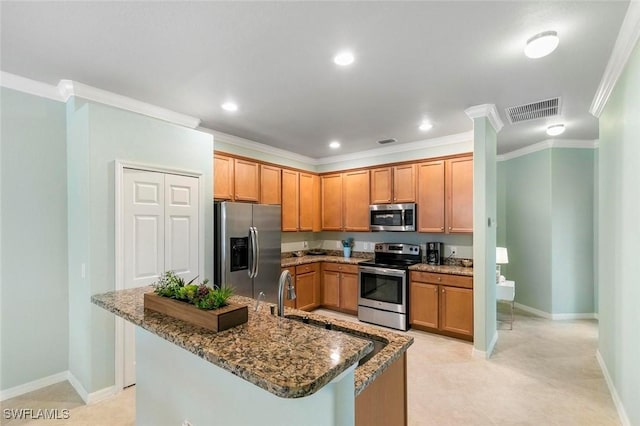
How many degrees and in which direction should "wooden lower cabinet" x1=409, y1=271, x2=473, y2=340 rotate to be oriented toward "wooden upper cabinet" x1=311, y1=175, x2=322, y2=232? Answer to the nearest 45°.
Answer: approximately 90° to its right

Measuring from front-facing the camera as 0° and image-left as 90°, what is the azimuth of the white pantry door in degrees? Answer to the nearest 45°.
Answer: approximately 315°

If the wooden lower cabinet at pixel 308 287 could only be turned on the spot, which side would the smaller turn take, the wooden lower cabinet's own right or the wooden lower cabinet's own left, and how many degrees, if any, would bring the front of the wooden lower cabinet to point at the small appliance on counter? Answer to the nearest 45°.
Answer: approximately 45° to the wooden lower cabinet's own left

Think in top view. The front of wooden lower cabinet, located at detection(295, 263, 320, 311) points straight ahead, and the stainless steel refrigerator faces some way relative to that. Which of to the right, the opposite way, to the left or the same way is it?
the same way

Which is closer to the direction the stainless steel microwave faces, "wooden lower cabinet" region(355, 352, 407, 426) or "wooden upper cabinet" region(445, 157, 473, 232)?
the wooden lower cabinet

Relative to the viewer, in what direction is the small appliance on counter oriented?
toward the camera

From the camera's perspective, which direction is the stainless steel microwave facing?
toward the camera

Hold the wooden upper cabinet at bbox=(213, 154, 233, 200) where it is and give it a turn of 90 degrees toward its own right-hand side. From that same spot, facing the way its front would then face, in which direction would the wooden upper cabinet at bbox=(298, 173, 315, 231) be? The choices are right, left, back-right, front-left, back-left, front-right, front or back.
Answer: back

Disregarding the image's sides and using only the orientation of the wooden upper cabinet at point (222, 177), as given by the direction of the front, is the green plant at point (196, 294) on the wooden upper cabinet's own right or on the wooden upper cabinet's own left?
on the wooden upper cabinet's own right

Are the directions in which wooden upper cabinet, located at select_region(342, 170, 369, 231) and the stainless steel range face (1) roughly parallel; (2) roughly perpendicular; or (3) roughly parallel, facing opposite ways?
roughly parallel

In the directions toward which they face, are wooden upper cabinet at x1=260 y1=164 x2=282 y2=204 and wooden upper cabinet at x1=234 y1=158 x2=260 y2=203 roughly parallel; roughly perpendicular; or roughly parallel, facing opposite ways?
roughly parallel

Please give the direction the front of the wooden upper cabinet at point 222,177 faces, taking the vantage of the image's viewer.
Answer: facing the viewer and to the right of the viewer

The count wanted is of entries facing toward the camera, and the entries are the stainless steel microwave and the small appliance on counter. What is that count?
2

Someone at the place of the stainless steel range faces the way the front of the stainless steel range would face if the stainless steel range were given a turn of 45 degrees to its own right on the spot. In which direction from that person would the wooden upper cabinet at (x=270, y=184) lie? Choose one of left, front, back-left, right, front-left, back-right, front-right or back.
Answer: front

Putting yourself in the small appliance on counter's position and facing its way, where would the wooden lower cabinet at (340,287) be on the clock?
The wooden lower cabinet is roughly at 3 o'clock from the small appliance on counter.

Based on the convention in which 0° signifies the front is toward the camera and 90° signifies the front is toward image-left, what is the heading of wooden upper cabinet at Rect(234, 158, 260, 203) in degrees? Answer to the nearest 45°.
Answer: approximately 315°
